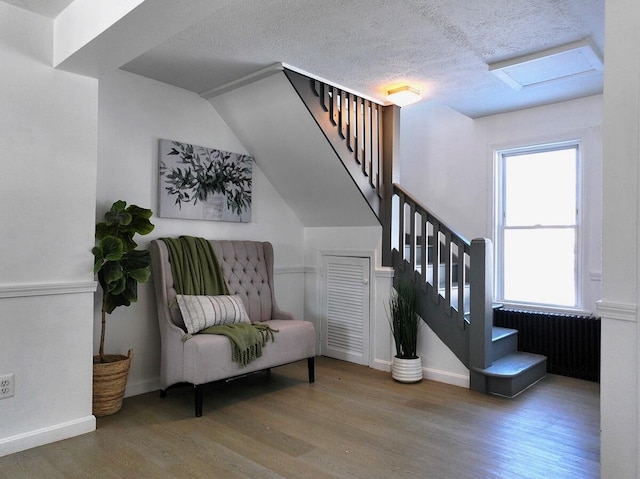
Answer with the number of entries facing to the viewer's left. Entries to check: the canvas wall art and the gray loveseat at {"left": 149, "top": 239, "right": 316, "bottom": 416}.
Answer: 0

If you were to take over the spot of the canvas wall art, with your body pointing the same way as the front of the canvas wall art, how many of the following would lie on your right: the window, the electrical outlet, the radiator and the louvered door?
1

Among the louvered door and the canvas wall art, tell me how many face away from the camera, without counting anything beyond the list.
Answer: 0

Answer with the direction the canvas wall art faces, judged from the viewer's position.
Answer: facing the viewer and to the right of the viewer

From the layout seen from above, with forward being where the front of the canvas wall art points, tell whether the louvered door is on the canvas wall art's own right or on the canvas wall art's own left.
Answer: on the canvas wall art's own left

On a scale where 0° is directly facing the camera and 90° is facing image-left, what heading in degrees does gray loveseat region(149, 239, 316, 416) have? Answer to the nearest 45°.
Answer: approximately 315°

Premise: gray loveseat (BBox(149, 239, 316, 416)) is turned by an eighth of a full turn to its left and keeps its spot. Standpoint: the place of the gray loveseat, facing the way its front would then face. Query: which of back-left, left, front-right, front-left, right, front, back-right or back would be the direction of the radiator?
front

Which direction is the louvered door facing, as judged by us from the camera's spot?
facing the viewer and to the left of the viewer

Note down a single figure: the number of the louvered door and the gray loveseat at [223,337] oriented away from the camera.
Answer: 0

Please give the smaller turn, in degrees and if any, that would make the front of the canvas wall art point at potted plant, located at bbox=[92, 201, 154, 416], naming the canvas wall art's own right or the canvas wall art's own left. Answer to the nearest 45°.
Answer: approximately 90° to the canvas wall art's own right
